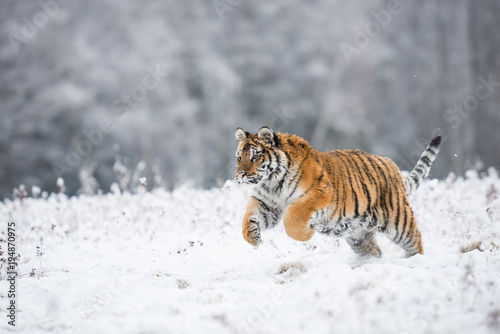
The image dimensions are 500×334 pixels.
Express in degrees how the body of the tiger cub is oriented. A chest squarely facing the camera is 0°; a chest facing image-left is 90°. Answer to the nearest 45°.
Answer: approximately 90°
